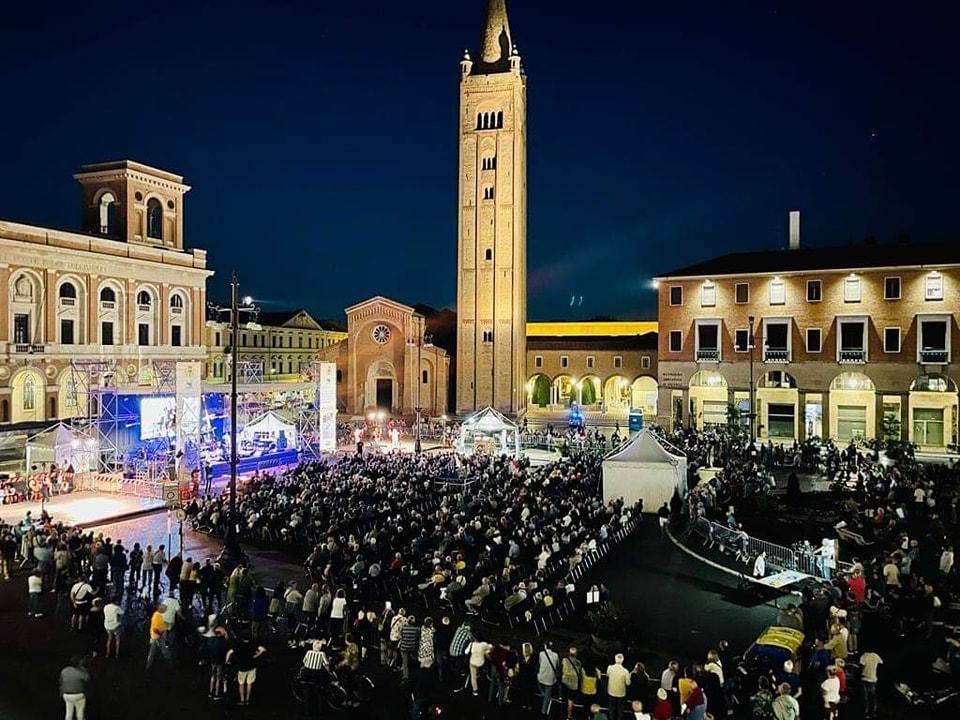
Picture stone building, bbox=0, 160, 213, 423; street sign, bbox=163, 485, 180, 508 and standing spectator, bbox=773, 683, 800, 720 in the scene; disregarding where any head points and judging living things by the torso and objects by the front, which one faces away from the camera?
the standing spectator

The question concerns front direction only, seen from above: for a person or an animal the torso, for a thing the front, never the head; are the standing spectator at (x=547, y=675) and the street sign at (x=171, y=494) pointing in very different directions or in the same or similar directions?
very different directions

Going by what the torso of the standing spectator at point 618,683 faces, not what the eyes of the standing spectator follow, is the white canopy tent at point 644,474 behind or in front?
in front

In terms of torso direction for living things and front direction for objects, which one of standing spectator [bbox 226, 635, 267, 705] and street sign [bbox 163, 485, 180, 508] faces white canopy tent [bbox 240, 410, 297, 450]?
the standing spectator

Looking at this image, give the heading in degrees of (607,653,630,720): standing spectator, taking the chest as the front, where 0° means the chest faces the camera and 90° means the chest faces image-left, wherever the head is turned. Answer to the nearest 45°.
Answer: approximately 180°

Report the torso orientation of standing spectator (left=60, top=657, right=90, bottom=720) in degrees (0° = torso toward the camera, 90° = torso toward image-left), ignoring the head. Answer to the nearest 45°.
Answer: approximately 180°

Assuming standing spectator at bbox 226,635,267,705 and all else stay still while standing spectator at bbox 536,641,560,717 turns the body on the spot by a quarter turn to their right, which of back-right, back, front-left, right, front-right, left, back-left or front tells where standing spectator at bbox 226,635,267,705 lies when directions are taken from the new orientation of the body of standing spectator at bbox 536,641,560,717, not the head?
back

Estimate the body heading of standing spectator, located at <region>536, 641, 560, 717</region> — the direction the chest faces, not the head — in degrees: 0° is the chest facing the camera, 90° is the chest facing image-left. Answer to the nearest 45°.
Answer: approximately 180°

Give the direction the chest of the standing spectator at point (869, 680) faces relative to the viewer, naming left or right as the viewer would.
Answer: facing away from the viewer

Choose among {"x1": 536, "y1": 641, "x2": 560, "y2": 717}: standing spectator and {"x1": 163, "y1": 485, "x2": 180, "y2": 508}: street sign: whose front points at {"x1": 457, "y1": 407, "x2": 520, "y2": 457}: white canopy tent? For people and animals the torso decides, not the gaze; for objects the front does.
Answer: the standing spectator

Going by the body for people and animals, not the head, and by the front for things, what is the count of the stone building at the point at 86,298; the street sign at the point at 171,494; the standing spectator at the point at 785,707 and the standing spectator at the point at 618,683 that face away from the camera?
2
